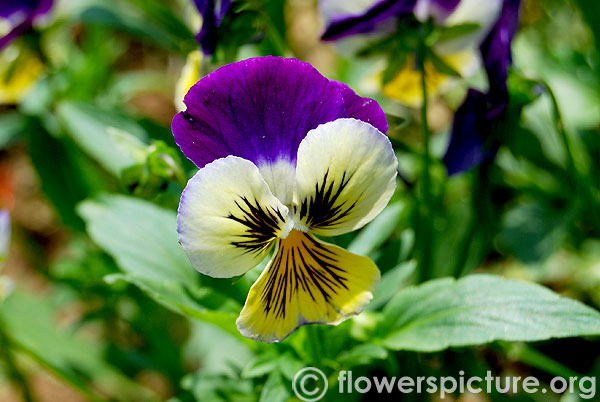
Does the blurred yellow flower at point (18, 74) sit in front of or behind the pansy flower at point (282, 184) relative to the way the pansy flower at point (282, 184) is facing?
behind

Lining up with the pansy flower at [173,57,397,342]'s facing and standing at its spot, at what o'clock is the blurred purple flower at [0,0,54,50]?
The blurred purple flower is roughly at 5 o'clock from the pansy flower.

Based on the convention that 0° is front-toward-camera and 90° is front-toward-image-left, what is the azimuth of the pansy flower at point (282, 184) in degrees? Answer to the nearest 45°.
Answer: approximately 0°

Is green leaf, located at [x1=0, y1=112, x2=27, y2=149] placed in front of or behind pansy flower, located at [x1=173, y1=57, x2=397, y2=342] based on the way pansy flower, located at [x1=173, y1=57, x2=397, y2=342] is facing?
behind

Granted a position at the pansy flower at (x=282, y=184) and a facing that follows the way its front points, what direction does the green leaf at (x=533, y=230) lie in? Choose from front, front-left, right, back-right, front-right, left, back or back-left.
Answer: back-left

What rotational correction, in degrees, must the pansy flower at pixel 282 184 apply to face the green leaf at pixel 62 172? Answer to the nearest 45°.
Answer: approximately 135° to its right
